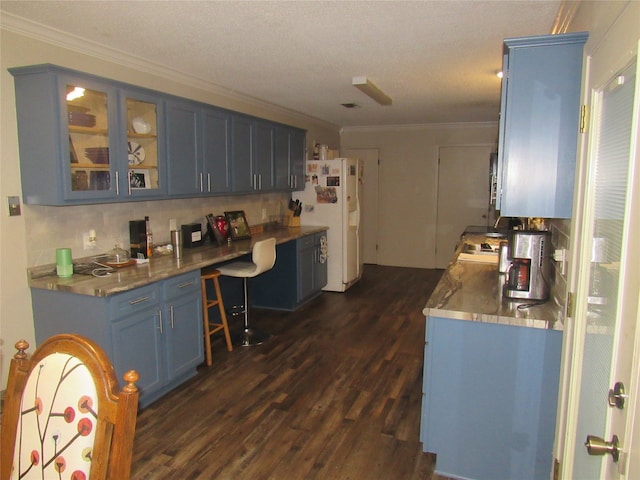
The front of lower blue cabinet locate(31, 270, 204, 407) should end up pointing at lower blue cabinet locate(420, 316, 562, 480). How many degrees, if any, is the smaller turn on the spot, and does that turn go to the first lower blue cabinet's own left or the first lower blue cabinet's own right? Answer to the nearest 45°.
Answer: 0° — it already faces it

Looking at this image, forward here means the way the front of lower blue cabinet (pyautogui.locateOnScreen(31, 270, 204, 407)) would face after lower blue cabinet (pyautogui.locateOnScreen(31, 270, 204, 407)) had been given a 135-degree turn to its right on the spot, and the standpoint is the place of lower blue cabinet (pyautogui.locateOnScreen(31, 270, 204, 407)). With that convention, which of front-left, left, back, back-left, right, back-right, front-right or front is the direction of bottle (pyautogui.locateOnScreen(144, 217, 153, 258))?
right

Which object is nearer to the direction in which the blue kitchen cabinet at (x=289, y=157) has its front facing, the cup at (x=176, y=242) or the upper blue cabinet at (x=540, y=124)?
the upper blue cabinet

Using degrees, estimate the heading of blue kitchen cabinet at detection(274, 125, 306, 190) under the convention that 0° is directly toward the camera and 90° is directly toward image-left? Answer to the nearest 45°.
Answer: approximately 315°

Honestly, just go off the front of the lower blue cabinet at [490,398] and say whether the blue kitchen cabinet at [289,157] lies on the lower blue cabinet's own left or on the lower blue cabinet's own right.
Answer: on the lower blue cabinet's own right

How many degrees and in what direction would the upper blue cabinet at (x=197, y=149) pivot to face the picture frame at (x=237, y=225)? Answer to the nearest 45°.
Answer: approximately 90° to its left

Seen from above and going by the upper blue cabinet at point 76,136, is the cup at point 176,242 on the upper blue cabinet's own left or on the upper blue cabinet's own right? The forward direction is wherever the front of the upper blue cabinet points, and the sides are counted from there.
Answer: on the upper blue cabinet's own left

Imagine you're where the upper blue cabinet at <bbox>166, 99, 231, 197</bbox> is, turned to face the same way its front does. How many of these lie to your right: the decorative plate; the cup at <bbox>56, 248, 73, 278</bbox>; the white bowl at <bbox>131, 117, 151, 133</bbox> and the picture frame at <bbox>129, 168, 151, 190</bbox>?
4

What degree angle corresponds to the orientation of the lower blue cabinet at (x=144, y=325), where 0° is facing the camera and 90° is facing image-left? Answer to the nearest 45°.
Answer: approximately 315°

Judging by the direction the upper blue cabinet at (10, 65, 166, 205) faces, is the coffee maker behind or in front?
in front

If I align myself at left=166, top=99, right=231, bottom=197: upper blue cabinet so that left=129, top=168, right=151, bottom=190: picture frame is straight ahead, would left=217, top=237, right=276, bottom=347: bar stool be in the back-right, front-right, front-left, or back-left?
back-left

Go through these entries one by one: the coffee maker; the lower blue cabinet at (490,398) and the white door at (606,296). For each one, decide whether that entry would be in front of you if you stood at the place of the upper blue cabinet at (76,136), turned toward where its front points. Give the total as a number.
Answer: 3
